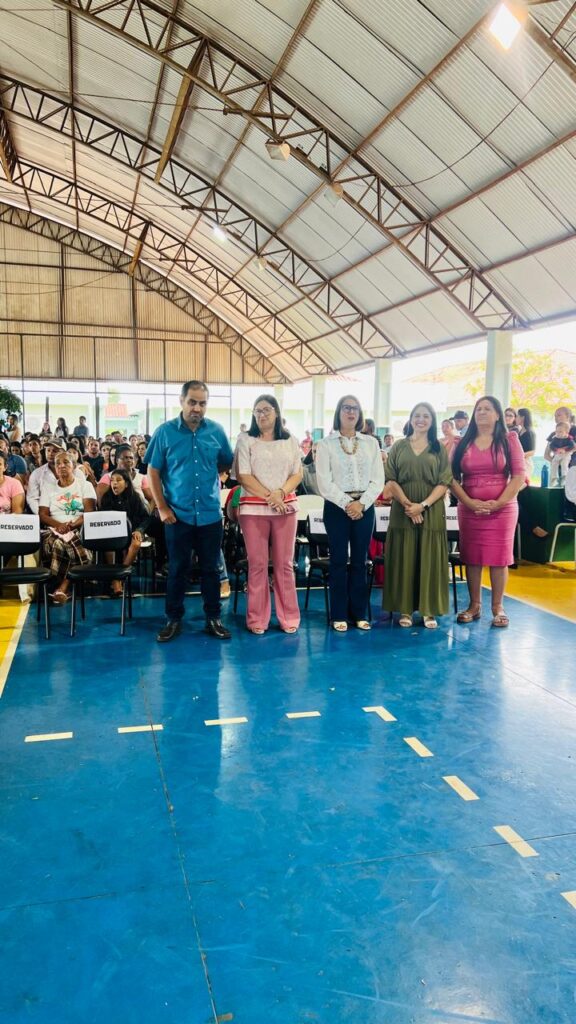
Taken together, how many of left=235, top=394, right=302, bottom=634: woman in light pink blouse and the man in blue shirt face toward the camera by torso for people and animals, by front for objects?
2

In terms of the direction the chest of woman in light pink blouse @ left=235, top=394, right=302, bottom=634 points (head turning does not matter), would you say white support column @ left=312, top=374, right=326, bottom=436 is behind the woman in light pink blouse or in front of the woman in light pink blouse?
behind

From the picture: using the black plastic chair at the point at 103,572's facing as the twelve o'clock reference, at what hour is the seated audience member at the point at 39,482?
The seated audience member is roughly at 5 o'clock from the black plastic chair.

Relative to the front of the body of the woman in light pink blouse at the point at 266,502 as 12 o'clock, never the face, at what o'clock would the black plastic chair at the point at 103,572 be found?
The black plastic chair is roughly at 3 o'clock from the woman in light pink blouse.

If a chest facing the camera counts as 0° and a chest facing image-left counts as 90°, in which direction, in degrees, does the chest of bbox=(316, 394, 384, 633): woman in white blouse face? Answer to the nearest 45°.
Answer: approximately 0°

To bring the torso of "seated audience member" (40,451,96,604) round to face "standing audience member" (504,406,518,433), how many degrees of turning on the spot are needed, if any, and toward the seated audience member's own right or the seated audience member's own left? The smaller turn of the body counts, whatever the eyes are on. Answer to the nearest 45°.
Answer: approximately 90° to the seated audience member's own left

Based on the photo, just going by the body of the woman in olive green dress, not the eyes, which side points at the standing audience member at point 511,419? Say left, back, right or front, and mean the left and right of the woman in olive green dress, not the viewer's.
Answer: back
